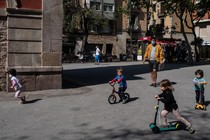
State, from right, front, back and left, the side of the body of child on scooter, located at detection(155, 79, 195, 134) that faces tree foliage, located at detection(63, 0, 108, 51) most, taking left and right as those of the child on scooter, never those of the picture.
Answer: right

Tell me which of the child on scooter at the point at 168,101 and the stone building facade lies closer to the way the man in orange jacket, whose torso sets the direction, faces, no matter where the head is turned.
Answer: the child on scooter

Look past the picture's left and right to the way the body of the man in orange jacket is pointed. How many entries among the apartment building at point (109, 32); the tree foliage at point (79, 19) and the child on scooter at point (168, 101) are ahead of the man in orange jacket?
1

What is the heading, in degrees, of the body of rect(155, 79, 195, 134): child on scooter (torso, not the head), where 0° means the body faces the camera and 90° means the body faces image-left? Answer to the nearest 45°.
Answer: approximately 90°

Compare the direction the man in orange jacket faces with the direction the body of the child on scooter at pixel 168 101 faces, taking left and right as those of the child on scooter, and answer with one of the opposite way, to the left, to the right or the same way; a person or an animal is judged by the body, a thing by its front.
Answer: to the left

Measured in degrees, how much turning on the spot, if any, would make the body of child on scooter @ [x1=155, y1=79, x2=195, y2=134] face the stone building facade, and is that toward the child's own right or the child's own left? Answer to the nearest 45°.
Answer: approximately 45° to the child's own right

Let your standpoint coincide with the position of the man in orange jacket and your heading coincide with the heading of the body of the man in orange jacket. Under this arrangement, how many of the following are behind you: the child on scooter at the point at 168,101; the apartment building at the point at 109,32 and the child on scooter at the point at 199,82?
1

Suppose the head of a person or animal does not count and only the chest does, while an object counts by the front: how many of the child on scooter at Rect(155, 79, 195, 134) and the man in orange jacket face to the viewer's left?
1

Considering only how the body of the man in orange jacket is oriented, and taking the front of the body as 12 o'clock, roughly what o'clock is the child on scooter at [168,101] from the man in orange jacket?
The child on scooter is roughly at 12 o'clock from the man in orange jacket.

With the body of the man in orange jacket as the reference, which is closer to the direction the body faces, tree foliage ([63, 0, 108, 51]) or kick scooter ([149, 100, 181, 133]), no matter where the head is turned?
the kick scooter

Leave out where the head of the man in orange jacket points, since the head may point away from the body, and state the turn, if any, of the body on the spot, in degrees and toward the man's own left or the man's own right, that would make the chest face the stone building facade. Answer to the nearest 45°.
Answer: approximately 90° to the man's own right

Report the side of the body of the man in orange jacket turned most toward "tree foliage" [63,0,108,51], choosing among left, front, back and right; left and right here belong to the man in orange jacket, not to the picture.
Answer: back

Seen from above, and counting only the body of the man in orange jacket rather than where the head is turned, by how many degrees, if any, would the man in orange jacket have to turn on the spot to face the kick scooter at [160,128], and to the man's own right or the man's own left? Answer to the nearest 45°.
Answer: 0° — they already face it
